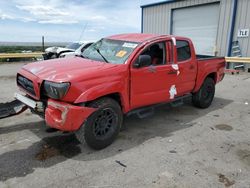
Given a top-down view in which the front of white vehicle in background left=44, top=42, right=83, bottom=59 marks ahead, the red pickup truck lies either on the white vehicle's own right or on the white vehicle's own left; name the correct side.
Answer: on the white vehicle's own left

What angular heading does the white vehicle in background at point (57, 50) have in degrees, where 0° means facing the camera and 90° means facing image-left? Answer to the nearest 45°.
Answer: approximately 45°

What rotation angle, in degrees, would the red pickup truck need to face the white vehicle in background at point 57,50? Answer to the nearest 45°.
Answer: approximately 135° to its right

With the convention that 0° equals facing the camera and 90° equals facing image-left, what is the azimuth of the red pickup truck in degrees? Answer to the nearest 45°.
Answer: approximately 45°

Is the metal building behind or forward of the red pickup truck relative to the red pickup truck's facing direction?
behind
